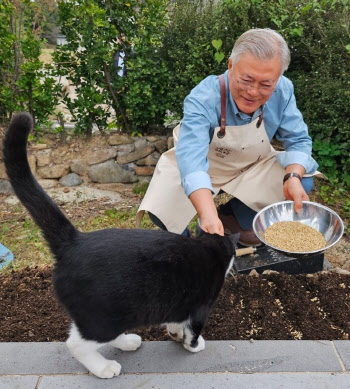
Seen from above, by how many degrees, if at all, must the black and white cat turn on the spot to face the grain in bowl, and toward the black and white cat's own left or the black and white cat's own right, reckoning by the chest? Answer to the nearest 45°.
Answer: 0° — it already faces it

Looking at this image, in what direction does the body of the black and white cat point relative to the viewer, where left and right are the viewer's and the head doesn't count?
facing away from the viewer and to the right of the viewer

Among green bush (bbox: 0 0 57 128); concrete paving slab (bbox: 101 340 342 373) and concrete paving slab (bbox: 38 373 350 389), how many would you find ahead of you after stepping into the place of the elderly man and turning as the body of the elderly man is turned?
2

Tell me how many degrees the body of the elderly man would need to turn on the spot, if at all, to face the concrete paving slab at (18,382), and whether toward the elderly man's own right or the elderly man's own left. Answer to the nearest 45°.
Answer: approximately 45° to the elderly man's own right

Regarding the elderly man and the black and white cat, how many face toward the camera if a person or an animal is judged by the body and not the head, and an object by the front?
1

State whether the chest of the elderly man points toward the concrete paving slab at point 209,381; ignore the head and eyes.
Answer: yes

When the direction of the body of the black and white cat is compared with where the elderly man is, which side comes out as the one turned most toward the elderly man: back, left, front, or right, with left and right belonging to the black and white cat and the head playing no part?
front

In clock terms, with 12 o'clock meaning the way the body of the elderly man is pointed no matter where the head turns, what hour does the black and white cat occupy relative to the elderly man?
The black and white cat is roughly at 1 o'clock from the elderly man.

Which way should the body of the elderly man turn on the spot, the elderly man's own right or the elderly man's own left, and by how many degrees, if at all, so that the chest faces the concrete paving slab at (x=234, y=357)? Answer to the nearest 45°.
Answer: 0° — they already face it

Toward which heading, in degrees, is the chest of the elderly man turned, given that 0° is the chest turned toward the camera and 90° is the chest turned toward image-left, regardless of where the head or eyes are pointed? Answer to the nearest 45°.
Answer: approximately 0°
